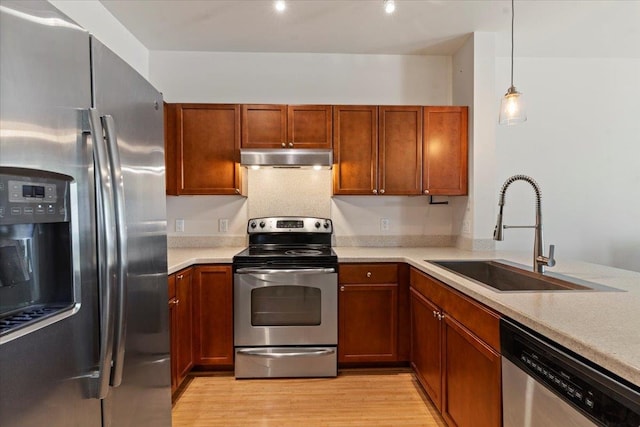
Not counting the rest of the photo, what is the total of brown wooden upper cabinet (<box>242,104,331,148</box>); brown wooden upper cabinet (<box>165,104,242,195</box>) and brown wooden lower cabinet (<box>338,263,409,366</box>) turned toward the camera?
3

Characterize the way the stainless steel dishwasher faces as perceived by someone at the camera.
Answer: facing the viewer and to the left of the viewer

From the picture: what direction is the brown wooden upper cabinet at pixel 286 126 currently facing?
toward the camera

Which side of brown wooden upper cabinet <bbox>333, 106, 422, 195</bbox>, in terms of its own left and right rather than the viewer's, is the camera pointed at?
front

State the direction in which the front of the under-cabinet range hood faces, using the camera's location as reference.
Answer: facing the viewer

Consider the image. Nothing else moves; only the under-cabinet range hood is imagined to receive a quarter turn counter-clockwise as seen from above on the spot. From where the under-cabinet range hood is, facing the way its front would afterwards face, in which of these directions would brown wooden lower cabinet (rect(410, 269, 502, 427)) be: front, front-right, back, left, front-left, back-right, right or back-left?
front-right

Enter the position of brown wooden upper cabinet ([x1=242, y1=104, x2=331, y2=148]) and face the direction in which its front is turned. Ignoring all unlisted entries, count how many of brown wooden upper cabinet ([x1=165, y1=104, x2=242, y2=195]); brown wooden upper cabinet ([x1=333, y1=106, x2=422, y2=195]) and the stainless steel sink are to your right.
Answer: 1

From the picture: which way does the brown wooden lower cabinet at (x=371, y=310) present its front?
toward the camera

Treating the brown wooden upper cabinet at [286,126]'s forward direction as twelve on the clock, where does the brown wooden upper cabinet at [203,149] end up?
the brown wooden upper cabinet at [203,149] is roughly at 3 o'clock from the brown wooden upper cabinet at [286,126].

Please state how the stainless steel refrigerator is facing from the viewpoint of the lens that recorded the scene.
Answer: facing the viewer and to the right of the viewer
